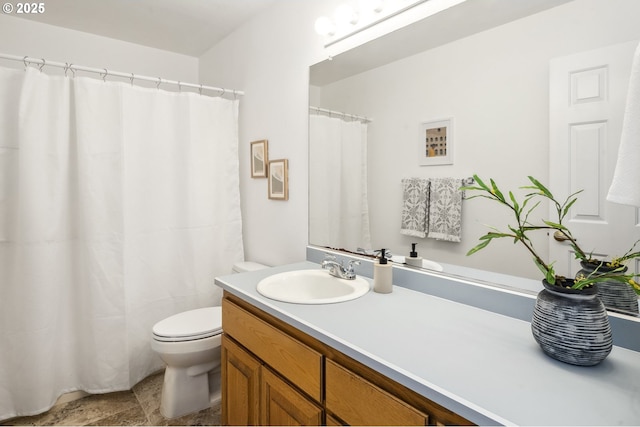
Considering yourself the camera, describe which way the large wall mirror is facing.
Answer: facing the viewer and to the left of the viewer

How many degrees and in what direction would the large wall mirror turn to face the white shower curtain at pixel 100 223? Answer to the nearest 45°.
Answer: approximately 45° to its right

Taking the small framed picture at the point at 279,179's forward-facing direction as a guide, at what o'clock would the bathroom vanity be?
The bathroom vanity is roughly at 10 o'clock from the small framed picture.

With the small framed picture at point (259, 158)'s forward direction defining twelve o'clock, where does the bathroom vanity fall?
The bathroom vanity is roughly at 10 o'clock from the small framed picture.

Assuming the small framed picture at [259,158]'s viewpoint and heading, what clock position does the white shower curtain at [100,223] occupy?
The white shower curtain is roughly at 1 o'clock from the small framed picture.

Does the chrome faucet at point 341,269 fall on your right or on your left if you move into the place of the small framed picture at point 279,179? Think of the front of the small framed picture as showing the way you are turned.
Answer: on your left
